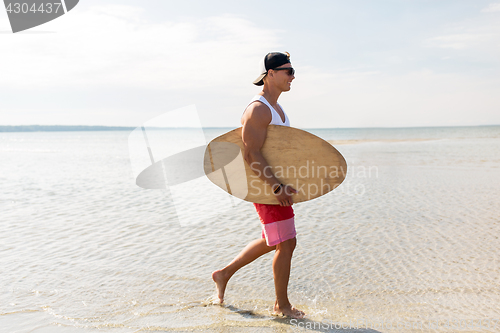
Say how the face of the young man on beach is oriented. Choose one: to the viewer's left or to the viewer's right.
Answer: to the viewer's right

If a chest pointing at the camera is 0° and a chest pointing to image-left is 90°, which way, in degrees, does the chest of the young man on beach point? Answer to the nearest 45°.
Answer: approximately 270°
